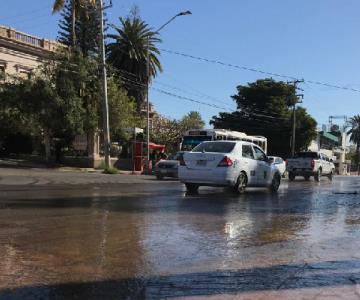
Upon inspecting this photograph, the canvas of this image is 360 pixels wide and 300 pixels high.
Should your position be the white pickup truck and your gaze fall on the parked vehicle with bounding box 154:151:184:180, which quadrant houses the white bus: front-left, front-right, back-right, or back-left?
front-right

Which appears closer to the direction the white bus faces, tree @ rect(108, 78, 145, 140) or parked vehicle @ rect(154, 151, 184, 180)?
the parked vehicle

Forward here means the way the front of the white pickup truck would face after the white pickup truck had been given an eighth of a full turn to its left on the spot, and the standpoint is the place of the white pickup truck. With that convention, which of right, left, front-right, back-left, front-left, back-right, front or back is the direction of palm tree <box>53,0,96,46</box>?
left

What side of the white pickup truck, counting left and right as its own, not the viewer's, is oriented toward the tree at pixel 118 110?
left

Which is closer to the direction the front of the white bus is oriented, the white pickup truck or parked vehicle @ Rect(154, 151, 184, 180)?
the parked vehicle

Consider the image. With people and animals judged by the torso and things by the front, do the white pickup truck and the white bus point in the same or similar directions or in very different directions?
very different directions

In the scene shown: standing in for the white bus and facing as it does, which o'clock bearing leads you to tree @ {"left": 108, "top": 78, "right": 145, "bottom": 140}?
The tree is roughly at 3 o'clock from the white bus.

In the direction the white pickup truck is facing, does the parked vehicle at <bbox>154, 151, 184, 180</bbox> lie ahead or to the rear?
to the rear

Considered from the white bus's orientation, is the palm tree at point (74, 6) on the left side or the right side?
on its right

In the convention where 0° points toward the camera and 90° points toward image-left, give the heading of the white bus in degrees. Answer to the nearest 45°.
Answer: approximately 45°

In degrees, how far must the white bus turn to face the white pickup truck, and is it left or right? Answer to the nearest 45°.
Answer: approximately 135° to its left
